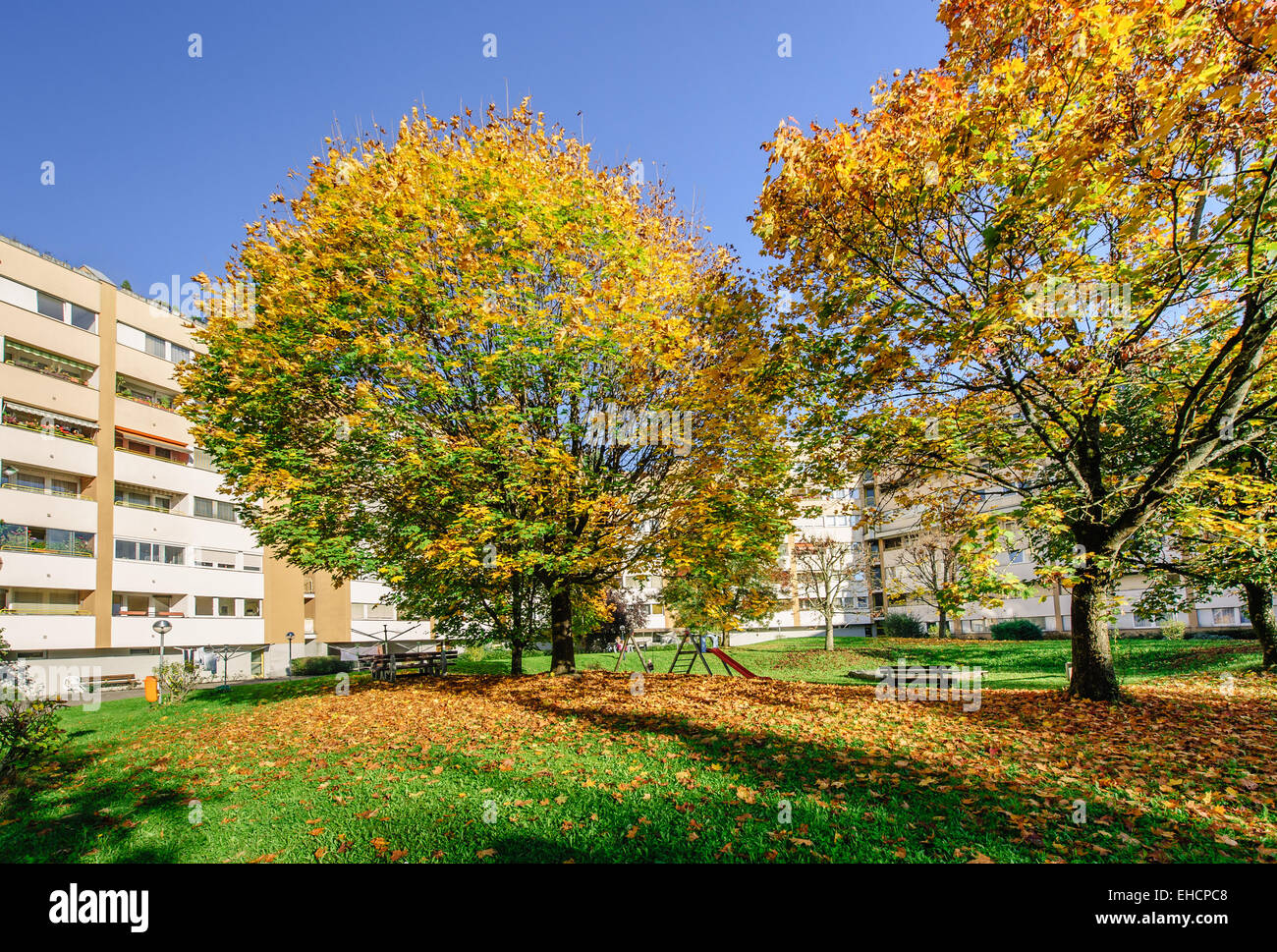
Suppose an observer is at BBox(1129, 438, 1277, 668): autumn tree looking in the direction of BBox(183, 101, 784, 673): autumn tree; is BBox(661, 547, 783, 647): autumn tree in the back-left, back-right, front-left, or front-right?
front-right

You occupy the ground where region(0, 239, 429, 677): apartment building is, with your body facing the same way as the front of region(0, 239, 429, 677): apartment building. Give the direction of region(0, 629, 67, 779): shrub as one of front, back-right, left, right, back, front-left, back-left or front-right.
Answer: front-right

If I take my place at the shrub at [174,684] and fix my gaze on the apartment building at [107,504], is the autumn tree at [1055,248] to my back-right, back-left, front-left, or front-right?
back-right

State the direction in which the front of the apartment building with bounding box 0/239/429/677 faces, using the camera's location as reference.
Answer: facing the viewer and to the right of the viewer

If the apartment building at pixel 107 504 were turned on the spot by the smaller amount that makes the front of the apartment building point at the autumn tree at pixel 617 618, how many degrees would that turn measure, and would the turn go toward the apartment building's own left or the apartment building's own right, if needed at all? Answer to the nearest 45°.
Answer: approximately 45° to the apartment building's own left

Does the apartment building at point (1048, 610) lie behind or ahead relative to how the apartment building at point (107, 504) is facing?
ahead
